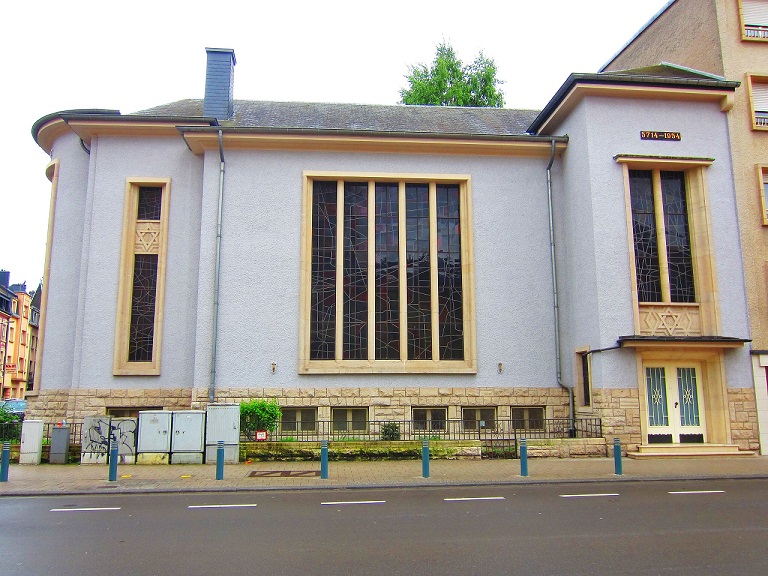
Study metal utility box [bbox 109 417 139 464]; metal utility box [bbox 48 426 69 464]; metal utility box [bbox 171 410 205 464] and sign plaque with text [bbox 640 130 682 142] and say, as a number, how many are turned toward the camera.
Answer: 4

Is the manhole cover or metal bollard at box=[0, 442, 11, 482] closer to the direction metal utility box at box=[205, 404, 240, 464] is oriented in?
the manhole cover

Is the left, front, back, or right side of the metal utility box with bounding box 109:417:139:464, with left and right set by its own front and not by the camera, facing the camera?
front

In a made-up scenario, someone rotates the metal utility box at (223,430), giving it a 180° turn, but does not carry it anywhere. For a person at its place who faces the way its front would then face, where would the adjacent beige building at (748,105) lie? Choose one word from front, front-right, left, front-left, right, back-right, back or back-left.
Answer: right

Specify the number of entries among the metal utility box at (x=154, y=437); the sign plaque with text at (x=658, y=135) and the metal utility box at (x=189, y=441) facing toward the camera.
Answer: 3

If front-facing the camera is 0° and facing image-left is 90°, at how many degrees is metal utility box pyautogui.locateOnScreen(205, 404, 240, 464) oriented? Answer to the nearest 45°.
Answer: approximately 0°

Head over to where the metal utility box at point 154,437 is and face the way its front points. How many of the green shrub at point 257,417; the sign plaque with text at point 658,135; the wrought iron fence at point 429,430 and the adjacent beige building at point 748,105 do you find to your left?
4

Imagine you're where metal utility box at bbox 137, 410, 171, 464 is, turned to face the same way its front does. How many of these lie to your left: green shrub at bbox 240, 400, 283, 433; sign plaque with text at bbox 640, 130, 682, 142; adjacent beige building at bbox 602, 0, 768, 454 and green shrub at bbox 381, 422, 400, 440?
4

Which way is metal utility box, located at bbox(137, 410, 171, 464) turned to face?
toward the camera

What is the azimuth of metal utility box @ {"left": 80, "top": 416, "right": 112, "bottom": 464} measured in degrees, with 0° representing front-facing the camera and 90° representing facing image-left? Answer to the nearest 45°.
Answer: approximately 0°

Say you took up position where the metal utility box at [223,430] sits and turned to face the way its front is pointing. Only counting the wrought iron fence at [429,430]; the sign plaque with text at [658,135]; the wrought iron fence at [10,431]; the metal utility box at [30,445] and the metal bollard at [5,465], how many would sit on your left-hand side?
2
